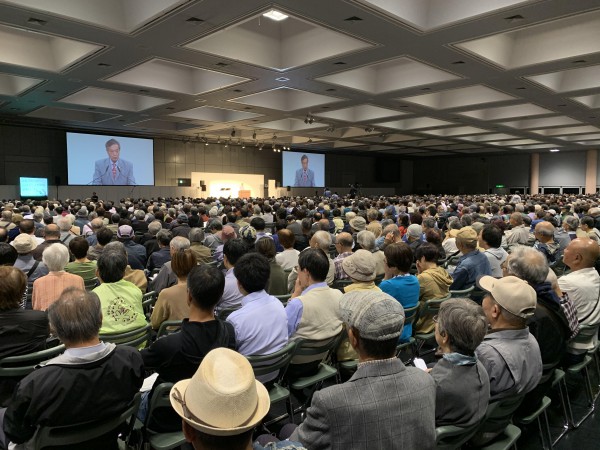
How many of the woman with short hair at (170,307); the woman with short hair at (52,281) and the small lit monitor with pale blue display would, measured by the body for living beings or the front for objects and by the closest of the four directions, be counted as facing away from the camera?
2

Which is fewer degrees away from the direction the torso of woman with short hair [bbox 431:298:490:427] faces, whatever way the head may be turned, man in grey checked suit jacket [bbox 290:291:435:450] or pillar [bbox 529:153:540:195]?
the pillar

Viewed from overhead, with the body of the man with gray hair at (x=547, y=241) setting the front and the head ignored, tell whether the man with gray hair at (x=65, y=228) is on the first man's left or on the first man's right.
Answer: on the first man's left

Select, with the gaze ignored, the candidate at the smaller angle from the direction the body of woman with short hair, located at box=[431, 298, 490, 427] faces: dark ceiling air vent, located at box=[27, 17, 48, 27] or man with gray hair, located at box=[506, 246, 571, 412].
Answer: the dark ceiling air vent

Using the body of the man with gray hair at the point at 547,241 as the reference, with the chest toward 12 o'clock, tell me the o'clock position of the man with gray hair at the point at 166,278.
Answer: the man with gray hair at the point at 166,278 is roughly at 9 o'clock from the man with gray hair at the point at 547,241.

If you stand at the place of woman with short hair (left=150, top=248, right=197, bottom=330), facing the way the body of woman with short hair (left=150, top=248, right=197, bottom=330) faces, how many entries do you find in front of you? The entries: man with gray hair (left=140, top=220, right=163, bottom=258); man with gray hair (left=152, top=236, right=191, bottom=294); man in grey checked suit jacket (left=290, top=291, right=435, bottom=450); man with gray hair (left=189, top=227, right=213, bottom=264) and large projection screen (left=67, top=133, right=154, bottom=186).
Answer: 4

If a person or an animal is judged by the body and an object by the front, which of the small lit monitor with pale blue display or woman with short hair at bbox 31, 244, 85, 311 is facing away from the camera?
the woman with short hair

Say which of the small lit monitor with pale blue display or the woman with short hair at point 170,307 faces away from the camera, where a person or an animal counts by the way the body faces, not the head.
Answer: the woman with short hair

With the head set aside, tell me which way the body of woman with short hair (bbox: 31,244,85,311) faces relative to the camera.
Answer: away from the camera

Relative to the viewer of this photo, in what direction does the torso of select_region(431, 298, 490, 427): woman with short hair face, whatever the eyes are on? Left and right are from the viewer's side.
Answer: facing away from the viewer and to the left of the viewer

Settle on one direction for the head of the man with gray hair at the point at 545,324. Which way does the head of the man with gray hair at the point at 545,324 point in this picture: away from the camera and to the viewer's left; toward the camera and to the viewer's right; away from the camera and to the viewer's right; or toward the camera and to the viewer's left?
away from the camera and to the viewer's left

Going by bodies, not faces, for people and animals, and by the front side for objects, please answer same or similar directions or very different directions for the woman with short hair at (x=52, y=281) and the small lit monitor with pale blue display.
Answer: very different directions

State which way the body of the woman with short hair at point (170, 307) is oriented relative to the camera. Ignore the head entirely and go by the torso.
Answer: away from the camera

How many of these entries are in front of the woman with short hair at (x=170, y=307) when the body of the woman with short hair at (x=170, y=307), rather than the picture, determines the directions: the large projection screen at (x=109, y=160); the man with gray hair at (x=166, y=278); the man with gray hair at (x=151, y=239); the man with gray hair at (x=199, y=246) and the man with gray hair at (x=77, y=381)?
4

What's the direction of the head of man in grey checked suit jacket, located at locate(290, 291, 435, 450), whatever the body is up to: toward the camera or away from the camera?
away from the camera
